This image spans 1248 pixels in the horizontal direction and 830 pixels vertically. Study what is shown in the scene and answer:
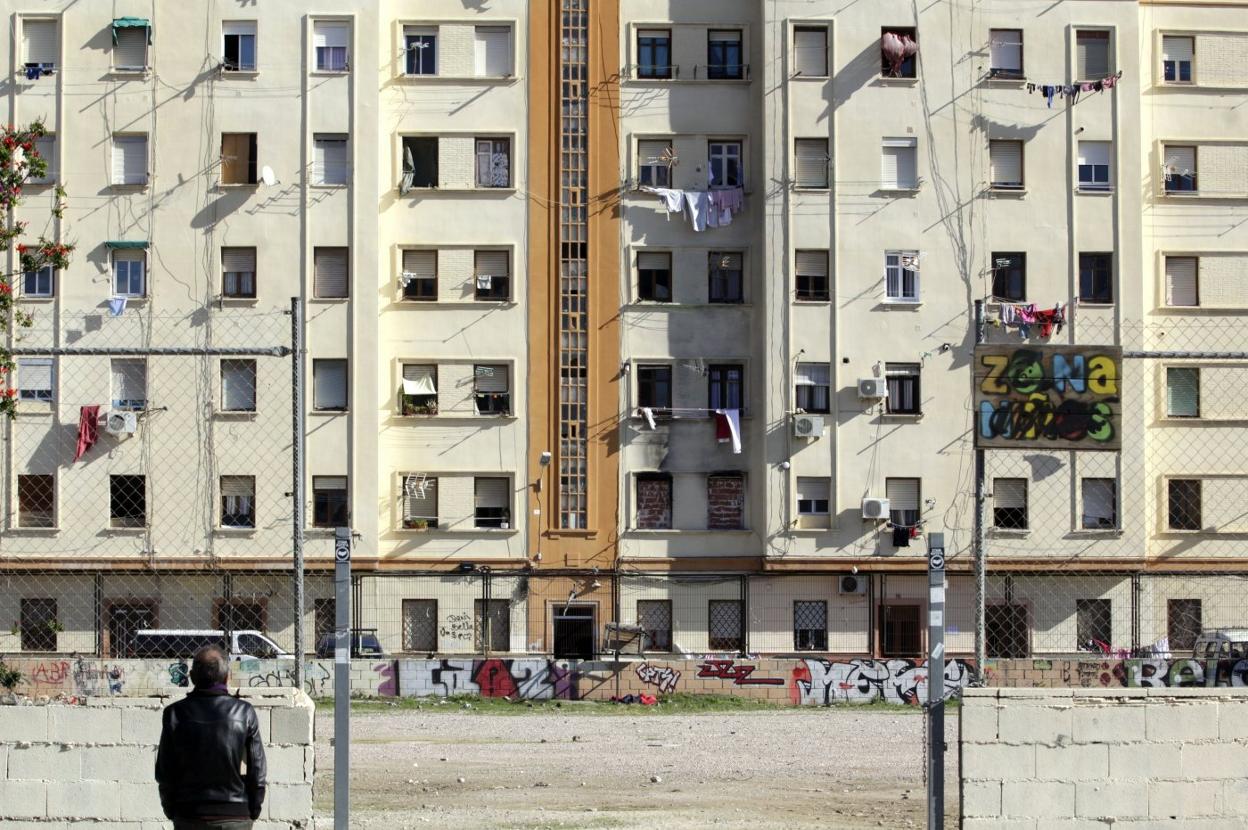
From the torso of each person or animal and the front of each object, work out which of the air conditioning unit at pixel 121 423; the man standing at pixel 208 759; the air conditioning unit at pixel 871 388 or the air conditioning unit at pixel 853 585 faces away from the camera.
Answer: the man standing

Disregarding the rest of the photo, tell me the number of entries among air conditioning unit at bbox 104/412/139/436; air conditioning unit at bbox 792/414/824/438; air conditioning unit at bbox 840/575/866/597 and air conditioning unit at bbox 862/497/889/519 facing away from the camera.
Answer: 0

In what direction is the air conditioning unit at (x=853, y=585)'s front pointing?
toward the camera

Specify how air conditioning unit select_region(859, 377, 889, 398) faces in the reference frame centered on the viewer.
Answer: facing the viewer

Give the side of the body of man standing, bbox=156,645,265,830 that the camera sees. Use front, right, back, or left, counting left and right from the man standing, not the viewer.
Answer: back

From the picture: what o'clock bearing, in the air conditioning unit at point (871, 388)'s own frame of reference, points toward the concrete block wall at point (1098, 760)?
The concrete block wall is roughly at 12 o'clock from the air conditioning unit.

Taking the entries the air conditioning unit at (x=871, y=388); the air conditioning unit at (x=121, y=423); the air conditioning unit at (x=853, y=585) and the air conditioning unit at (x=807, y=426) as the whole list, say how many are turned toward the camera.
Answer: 4

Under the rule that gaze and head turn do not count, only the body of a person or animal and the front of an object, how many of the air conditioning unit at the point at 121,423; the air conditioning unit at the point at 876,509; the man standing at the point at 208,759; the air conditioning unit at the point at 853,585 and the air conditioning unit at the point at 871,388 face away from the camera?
1

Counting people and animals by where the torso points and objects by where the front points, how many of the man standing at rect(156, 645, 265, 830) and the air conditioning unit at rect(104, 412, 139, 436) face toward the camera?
1

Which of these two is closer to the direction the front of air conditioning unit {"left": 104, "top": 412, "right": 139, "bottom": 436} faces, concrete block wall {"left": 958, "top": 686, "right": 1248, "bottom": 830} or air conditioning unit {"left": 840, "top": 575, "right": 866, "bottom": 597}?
the concrete block wall

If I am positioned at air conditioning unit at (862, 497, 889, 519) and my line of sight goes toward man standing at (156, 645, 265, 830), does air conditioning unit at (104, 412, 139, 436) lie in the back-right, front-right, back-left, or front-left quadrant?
front-right

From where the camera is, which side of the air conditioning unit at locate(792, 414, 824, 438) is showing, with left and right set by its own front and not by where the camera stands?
front

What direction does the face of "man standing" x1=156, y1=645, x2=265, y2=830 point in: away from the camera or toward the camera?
away from the camera

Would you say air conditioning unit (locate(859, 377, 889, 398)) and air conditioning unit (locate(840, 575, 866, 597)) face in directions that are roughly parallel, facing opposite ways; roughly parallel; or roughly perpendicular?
roughly parallel

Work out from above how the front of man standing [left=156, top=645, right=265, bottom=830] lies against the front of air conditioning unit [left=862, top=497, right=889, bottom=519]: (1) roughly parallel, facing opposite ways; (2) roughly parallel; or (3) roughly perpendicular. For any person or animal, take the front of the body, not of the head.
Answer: roughly parallel, facing opposite ways

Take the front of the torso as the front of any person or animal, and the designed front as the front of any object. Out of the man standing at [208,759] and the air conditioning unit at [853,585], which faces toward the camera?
the air conditioning unit

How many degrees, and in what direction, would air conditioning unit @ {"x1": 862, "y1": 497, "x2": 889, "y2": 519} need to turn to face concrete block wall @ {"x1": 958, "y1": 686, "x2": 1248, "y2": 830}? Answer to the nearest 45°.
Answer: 0° — it already faces it

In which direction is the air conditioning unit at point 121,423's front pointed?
toward the camera

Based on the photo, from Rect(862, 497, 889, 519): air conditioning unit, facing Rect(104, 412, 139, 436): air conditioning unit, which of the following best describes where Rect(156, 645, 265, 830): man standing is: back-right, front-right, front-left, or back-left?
front-left
